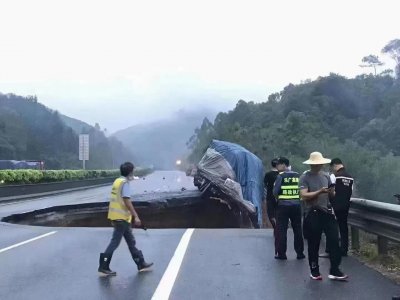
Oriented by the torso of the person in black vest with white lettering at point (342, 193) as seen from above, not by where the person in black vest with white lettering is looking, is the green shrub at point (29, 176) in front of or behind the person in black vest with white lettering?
in front

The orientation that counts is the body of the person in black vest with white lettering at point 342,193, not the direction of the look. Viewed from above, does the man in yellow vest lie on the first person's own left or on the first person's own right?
on the first person's own left

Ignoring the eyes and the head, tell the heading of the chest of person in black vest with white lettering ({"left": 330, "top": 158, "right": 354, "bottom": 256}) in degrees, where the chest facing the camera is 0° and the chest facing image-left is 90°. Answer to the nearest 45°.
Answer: approximately 135°

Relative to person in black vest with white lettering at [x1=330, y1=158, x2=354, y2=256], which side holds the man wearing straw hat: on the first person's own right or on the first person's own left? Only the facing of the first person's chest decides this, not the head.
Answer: on the first person's own left

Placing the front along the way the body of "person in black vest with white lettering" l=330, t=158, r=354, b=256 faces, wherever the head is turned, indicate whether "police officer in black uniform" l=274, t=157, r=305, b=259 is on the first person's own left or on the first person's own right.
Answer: on the first person's own left
